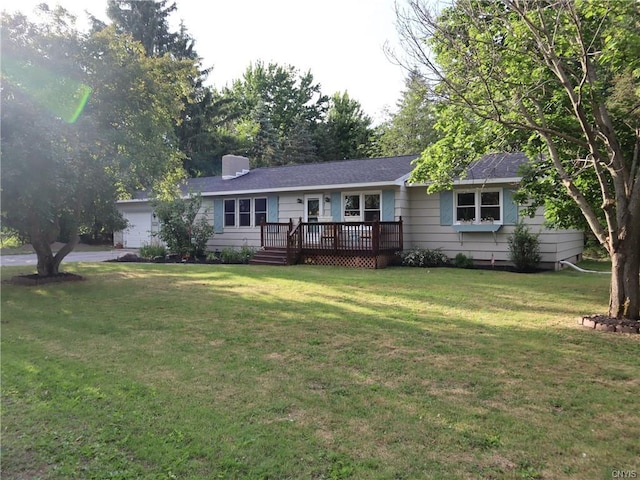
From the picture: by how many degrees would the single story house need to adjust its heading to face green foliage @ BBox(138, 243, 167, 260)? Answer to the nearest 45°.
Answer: approximately 90° to its right

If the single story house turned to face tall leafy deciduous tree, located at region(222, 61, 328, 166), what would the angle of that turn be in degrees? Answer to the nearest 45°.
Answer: approximately 180°

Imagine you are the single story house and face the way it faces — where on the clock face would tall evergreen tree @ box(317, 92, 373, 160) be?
The tall evergreen tree is roughly at 6 o'clock from the single story house.

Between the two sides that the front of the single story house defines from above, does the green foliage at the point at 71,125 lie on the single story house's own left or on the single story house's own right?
on the single story house's own right

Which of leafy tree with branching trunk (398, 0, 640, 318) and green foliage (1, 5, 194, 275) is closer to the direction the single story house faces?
the leafy tree with branching trunk

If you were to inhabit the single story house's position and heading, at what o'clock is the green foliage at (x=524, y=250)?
The green foliage is roughly at 10 o'clock from the single story house.

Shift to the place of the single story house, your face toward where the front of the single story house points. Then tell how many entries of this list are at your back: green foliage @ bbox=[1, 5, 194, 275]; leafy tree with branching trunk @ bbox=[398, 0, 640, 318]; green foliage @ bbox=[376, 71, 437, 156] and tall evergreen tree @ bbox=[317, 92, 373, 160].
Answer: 2

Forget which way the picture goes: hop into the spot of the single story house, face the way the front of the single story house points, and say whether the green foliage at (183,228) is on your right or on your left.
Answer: on your right

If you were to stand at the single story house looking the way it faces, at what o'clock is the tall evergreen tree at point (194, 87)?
The tall evergreen tree is roughly at 5 o'clock from the single story house.

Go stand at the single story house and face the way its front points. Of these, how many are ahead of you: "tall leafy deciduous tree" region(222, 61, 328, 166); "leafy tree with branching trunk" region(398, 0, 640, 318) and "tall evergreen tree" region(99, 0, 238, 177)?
1

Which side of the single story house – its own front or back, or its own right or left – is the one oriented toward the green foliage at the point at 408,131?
back

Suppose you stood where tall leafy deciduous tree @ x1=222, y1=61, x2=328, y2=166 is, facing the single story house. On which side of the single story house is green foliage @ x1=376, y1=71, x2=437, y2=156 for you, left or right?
left

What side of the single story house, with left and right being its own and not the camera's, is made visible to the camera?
front
